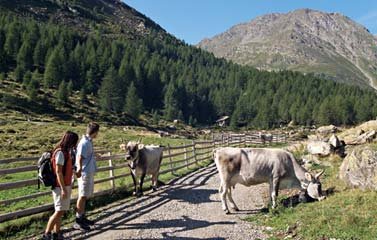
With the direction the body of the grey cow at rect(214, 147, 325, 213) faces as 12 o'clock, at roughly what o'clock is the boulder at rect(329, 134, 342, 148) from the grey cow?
The boulder is roughly at 10 o'clock from the grey cow.

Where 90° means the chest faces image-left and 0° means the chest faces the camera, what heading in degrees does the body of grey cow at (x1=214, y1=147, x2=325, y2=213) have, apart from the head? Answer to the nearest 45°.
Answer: approximately 270°

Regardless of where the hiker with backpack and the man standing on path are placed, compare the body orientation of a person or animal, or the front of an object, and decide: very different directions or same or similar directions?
same or similar directions

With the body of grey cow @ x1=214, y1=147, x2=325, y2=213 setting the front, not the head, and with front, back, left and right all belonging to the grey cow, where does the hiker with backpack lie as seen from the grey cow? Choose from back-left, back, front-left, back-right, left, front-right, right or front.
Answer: back-right

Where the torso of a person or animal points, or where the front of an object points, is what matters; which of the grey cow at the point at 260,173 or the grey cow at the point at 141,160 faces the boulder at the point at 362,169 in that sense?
the grey cow at the point at 260,173

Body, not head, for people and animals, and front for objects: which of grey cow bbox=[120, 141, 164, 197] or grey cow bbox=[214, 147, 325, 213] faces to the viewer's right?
grey cow bbox=[214, 147, 325, 213]

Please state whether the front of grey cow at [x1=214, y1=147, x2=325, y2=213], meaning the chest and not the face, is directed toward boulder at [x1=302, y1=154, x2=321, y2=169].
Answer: no

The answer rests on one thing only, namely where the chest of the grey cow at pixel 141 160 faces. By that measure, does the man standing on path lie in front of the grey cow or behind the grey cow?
in front

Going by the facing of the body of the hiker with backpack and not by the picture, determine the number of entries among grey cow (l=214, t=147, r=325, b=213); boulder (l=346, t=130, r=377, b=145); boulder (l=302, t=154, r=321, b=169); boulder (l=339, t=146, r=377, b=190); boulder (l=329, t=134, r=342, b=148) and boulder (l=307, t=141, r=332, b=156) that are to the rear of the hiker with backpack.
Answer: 0
